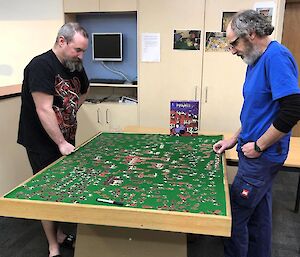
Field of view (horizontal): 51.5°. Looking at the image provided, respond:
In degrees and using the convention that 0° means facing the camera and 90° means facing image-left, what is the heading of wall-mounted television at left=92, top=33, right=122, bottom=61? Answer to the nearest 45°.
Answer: approximately 0°

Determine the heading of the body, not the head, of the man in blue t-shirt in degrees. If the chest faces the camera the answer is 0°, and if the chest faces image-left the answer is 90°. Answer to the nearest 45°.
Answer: approximately 90°

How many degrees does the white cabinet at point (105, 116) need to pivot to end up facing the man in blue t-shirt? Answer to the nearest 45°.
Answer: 0° — it already faces them

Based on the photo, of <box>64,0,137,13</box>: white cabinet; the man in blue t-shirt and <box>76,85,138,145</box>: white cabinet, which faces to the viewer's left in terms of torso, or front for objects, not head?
the man in blue t-shirt

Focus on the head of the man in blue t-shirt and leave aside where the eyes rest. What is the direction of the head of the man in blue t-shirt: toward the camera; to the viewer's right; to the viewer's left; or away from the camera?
to the viewer's left

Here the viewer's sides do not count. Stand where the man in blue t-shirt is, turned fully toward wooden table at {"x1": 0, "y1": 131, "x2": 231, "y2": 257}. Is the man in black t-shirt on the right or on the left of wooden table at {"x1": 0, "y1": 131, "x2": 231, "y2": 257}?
right

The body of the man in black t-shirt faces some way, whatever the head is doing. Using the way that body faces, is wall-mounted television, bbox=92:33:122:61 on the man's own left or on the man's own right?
on the man's own left
